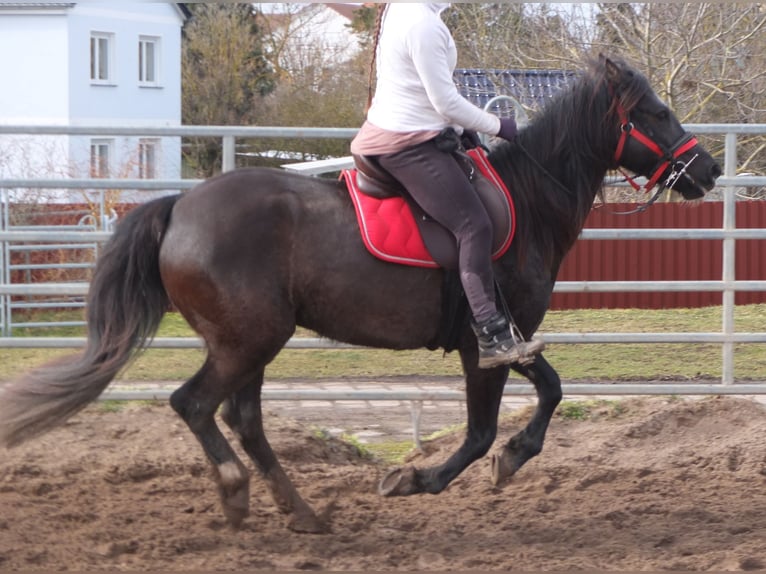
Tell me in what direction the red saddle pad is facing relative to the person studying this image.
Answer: facing to the right of the viewer

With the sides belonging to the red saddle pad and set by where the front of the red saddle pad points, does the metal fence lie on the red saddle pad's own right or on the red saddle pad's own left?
on the red saddle pad's own left

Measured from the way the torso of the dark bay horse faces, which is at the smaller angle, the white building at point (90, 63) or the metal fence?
the metal fence

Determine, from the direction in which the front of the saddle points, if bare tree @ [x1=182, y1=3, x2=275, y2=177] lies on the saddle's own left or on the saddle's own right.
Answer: on the saddle's own left

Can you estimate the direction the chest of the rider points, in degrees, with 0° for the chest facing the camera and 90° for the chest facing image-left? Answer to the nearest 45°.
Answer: approximately 270°

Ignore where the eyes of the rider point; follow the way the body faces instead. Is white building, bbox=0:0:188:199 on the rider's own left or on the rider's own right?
on the rider's own left
